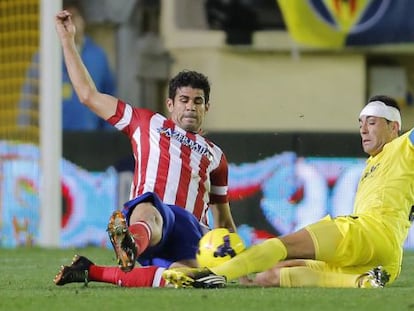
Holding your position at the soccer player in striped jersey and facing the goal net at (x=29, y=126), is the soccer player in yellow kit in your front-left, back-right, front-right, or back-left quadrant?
back-right

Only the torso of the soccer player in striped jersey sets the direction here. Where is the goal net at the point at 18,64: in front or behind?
behind

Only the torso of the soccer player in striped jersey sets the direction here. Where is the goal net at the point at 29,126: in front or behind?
behind

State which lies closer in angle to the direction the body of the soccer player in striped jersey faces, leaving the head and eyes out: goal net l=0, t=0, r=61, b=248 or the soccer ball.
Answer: the soccer ball

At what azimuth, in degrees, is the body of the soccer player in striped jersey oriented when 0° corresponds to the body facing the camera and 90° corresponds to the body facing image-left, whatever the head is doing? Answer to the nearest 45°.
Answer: approximately 0°
